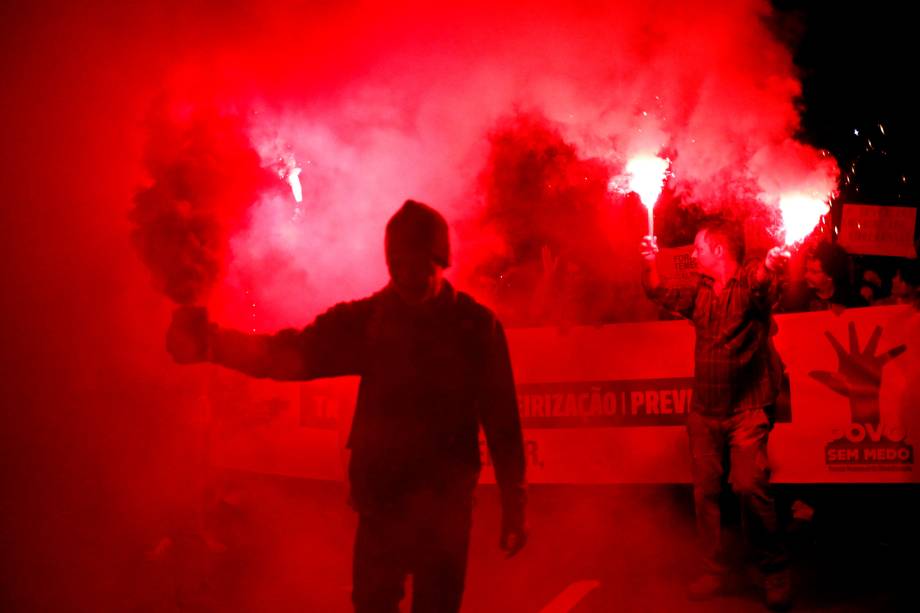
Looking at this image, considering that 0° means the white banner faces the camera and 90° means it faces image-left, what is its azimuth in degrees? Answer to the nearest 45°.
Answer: approximately 0°

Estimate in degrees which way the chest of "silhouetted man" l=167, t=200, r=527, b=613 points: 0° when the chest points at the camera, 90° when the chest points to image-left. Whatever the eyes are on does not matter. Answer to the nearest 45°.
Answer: approximately 0°

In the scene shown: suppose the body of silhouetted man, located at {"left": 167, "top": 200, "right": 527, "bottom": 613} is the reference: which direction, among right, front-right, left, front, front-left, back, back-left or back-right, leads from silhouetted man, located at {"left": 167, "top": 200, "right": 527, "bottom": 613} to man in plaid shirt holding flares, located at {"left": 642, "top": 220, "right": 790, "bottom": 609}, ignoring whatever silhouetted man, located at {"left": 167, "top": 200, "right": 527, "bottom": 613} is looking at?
back-left

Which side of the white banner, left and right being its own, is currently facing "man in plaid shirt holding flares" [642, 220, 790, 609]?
front

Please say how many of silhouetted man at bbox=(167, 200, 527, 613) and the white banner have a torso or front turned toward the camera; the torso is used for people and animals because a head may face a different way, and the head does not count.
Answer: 2

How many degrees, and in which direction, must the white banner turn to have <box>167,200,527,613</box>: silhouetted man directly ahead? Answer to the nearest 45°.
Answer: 0° — it already faces them
